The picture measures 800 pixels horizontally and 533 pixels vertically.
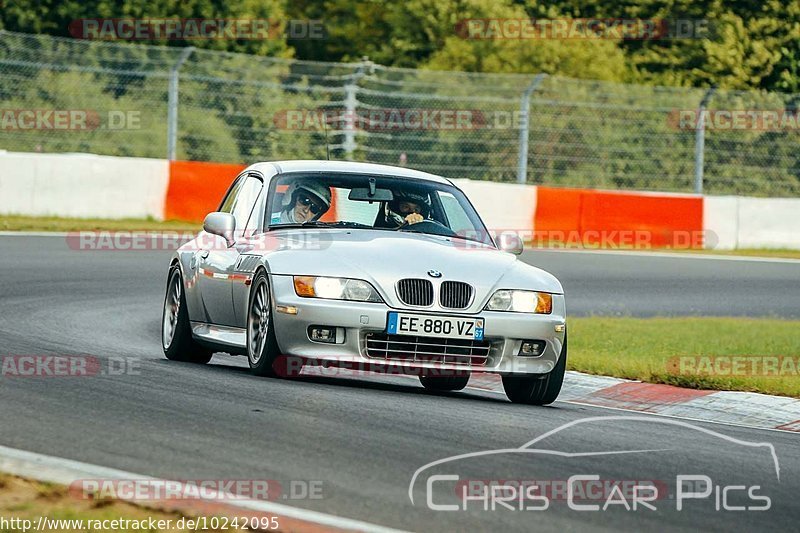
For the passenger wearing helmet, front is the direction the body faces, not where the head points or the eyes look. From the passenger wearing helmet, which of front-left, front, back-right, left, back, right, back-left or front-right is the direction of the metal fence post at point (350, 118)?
back-left

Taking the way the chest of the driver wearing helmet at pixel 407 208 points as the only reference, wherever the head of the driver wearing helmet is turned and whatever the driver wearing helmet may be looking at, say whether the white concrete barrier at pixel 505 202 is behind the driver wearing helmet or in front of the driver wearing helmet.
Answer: behind

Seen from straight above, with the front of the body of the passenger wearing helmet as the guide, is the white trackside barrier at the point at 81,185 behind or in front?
behind

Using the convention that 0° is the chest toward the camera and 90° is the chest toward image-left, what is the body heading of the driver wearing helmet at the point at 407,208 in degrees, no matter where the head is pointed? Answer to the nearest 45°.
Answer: approximately 0°

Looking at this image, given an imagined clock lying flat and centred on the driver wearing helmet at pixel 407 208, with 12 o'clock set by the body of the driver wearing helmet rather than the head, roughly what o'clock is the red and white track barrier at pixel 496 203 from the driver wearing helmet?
The red and white track barrier is roughly at 6 o'clock from the driver wearing helmet.

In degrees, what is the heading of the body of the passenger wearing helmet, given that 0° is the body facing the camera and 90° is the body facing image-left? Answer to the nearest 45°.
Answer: approximately 315°

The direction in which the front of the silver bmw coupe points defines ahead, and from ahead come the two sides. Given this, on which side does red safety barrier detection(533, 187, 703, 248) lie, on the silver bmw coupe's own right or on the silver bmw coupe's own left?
on the silver bmw coupe's own left

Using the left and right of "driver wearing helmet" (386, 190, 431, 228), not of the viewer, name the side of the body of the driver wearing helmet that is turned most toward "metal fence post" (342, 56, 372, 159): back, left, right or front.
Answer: back
